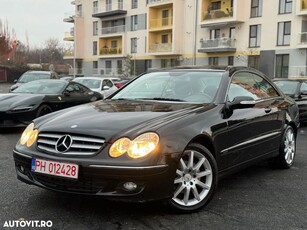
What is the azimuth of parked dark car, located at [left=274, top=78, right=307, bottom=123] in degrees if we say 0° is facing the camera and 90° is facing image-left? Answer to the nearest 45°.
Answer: approximately 45°

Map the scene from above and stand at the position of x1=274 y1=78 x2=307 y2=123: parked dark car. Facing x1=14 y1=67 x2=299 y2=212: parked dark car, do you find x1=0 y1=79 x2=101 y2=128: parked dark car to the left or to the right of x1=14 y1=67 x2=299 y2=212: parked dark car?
right

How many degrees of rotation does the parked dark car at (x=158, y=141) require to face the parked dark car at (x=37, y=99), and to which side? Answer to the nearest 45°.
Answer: approximately 90° to its right

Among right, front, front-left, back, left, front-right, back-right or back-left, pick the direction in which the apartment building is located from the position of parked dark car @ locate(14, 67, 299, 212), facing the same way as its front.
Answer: back-right

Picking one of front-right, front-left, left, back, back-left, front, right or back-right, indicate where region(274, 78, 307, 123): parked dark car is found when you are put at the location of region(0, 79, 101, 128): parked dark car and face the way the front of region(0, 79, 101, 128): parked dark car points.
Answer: back-left

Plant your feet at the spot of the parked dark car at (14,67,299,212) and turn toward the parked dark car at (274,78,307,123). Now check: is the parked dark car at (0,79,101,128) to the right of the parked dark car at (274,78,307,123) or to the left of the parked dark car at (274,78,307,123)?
left
